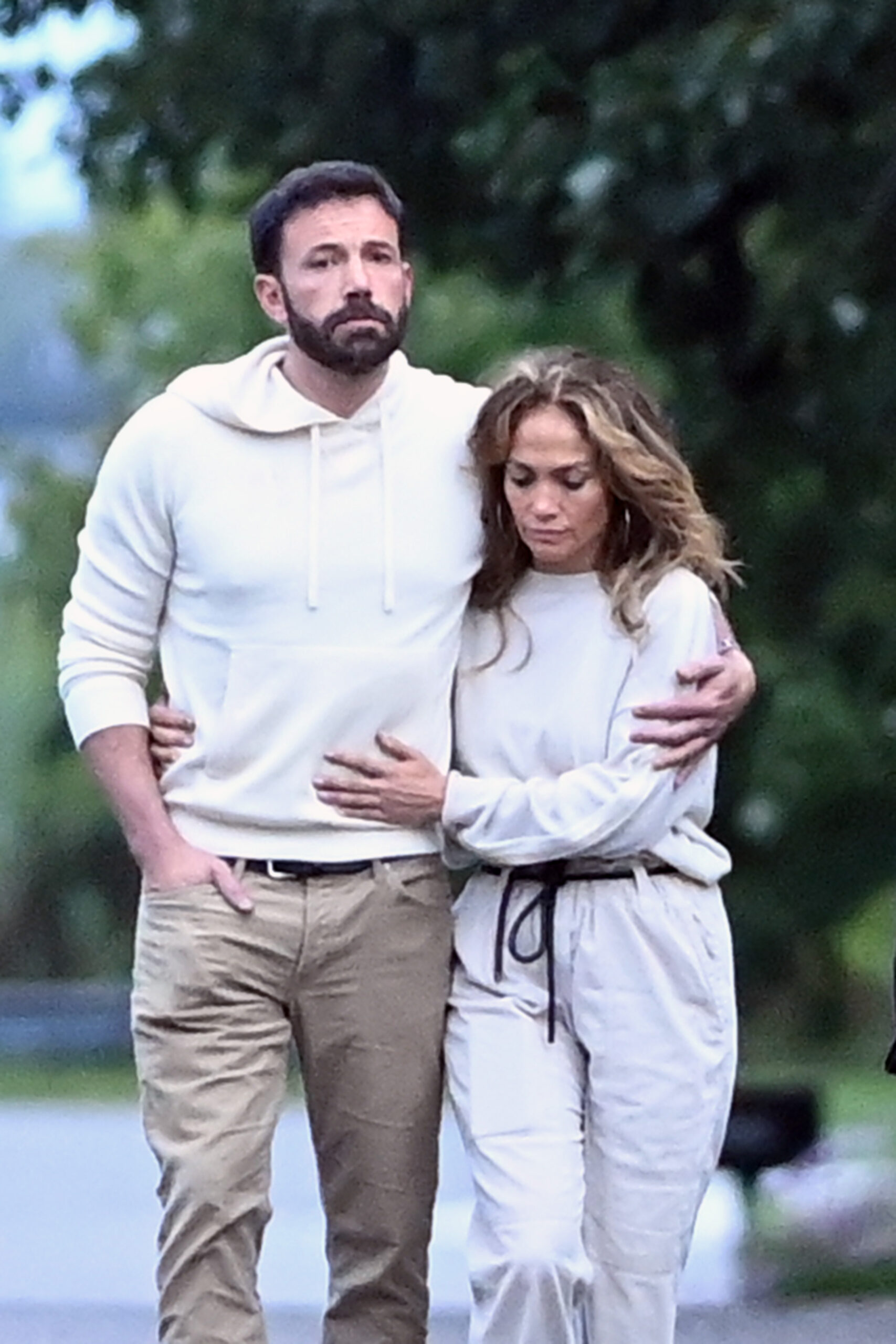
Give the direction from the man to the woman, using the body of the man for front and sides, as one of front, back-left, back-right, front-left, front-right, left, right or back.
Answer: left

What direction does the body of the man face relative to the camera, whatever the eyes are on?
toward the camera
